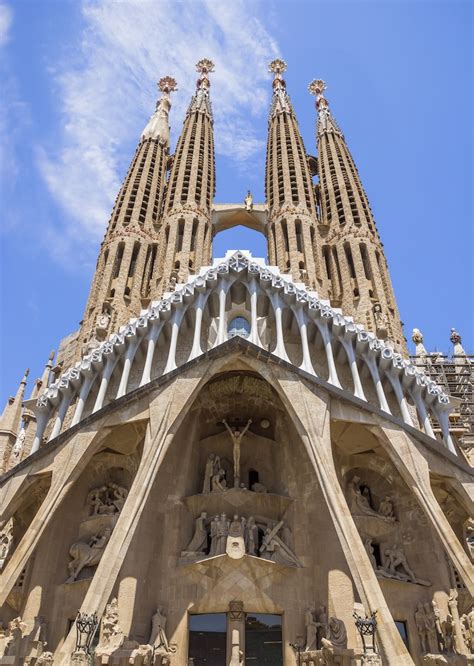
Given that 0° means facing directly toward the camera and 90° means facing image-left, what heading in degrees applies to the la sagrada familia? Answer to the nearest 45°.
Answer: approximately 0°

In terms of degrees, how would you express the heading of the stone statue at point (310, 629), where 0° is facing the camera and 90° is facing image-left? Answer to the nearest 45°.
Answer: approximately 315°
